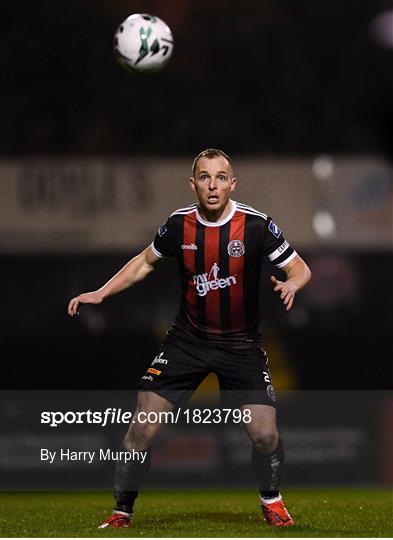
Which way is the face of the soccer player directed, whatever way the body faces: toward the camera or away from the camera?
toward the camera

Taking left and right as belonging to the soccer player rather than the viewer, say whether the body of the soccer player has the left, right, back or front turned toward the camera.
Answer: front
